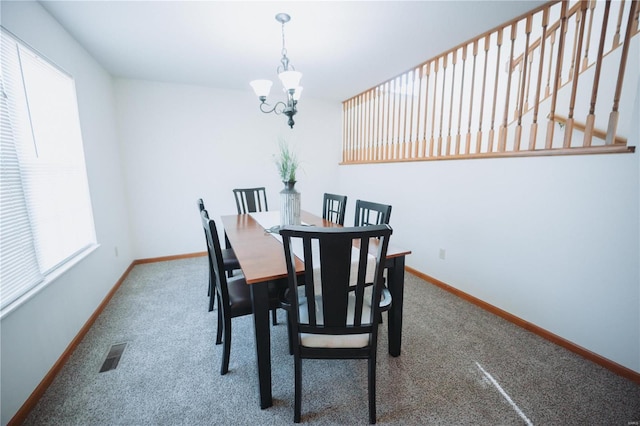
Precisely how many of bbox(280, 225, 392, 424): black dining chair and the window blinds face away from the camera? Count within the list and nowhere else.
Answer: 1

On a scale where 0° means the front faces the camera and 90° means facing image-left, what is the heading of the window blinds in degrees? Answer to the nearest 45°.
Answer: approximately 315°

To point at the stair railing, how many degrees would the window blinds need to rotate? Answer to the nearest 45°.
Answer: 0° — it already faces it

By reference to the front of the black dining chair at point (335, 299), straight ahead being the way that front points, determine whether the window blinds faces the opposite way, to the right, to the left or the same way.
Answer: to the right

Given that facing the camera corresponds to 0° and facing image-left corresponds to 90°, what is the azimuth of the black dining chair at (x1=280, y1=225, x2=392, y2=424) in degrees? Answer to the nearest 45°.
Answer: approximately 180°

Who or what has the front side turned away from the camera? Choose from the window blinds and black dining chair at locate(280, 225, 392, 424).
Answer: the black dining chair

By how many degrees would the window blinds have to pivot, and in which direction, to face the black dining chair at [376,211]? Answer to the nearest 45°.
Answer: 0° — it already faces it

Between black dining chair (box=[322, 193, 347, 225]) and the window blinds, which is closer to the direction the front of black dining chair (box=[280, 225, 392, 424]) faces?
the black dining chair

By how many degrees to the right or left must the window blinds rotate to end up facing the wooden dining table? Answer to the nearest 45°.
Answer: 0° — it already faces it

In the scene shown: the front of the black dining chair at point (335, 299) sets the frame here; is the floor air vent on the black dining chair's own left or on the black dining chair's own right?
on the black dining chair's own left

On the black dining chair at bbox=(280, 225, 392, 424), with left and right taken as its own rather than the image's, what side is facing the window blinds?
left
